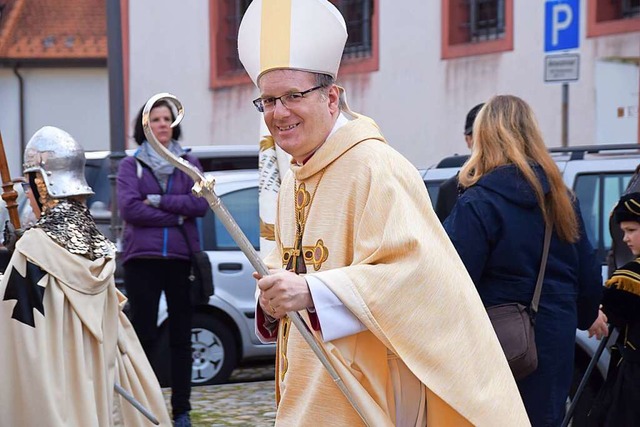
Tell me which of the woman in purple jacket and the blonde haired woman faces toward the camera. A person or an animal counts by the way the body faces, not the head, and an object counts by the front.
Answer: the woman in purple jacket

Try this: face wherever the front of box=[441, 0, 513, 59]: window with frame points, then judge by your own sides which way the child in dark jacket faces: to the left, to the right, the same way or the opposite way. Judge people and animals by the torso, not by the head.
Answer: the same way

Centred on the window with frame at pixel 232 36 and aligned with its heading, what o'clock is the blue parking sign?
The blue parking sign is roughly at 10 o'clock from the window with frame.

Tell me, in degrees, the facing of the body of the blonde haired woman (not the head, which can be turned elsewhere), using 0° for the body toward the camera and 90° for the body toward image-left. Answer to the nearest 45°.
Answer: approximately 135°

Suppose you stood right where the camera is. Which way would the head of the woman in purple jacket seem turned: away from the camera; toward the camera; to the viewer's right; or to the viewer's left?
toward the camera

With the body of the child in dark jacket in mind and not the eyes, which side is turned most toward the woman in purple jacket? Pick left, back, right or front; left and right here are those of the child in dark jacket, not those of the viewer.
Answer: right

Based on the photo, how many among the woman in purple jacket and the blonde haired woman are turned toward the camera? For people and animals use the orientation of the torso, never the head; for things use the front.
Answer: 1

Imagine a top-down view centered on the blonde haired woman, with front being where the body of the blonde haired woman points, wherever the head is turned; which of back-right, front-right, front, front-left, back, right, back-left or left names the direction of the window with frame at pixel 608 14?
front-right

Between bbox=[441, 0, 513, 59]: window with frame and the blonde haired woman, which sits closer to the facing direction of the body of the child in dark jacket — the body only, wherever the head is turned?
the blonde haired woman

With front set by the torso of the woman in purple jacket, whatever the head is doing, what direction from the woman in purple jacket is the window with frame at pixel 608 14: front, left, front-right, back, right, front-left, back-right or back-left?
back-left

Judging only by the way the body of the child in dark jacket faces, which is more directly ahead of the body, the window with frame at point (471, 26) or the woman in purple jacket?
the woman in purple jacket

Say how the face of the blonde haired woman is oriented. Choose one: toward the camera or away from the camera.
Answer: away from the camera

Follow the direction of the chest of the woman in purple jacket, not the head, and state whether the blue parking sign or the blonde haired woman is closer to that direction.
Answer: the blonde haired woman

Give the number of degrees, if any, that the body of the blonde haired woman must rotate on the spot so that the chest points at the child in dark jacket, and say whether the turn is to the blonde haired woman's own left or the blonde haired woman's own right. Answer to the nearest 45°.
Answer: approximately 90° to the blonde haired woman's own right

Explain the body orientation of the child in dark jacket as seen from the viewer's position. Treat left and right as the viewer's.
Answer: facing the viewer and to the left of the viewer

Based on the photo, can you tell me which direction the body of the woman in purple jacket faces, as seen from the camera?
toward the camera
